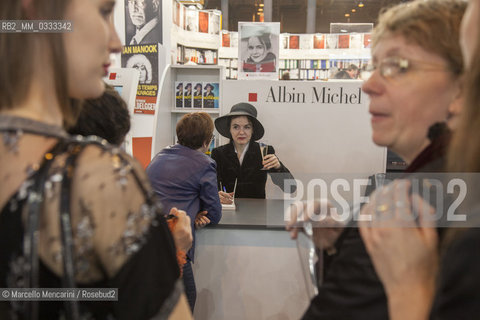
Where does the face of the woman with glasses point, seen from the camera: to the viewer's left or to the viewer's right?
to the viewer's left

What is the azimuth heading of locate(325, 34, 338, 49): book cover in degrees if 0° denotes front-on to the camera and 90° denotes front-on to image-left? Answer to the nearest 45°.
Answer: approximately 0°

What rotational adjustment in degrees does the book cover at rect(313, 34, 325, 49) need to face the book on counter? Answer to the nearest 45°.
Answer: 0° — it already faces it

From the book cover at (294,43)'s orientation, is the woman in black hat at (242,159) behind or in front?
in front

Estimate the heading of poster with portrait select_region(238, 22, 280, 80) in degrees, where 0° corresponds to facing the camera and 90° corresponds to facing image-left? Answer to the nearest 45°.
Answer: approximately 0°

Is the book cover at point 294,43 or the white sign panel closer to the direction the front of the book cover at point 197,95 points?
the white sign panel
